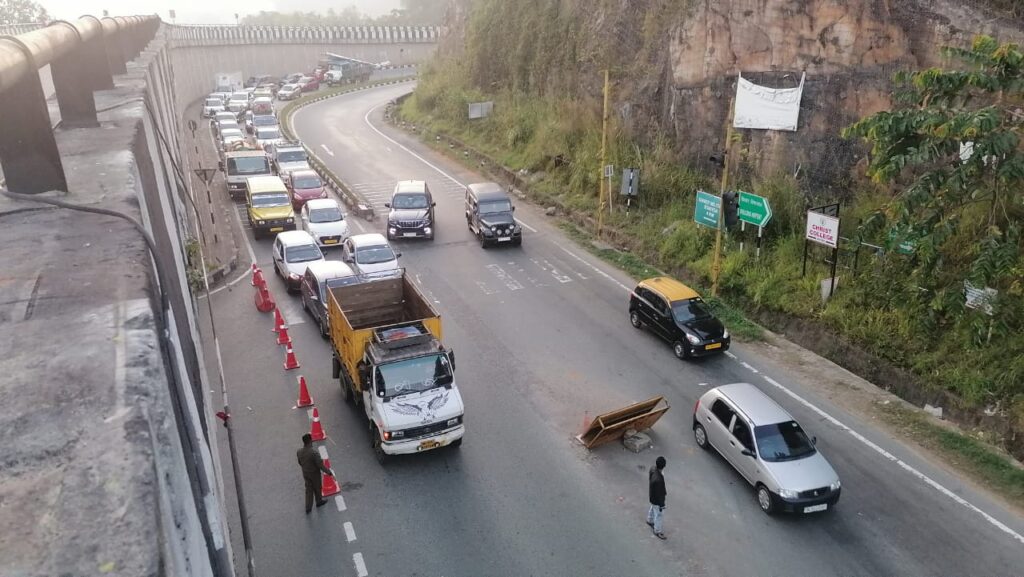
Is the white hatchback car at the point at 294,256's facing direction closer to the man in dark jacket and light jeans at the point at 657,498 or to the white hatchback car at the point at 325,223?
the man in dark jacket and light jeans

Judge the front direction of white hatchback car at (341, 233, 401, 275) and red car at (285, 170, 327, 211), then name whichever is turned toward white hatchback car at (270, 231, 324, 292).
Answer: the red car

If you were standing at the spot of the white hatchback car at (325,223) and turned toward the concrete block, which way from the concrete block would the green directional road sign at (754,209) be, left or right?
left

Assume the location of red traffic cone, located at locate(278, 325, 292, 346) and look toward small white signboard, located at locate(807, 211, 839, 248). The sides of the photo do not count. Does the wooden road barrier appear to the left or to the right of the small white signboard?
right

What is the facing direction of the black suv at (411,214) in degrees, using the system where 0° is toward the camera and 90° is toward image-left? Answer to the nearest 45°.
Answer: approximately 0°

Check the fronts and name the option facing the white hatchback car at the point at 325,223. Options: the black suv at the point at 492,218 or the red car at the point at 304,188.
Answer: the red car
